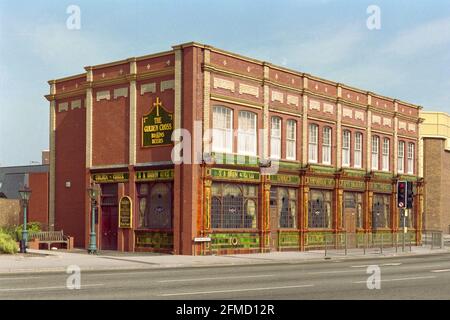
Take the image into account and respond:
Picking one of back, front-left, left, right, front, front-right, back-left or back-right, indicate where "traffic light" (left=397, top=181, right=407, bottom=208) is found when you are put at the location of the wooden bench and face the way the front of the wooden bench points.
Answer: left

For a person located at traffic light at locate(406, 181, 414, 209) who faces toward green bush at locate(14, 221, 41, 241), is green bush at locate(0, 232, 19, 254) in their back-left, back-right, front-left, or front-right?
front-left

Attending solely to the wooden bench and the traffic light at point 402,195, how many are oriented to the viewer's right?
0

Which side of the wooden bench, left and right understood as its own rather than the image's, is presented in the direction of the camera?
front

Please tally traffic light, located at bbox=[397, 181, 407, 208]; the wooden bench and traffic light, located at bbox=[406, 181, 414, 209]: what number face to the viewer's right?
1

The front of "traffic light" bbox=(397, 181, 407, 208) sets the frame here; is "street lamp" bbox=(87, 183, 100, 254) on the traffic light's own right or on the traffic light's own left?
on the traffic light's own right

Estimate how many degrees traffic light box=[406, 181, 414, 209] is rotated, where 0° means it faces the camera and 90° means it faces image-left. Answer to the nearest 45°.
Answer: approximately 270°

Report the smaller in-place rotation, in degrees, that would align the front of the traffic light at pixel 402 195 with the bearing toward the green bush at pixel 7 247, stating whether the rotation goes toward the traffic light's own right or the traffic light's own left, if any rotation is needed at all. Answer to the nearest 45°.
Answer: approximately 45° to the traffic light's own right

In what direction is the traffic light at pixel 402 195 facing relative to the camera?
toward the camera
